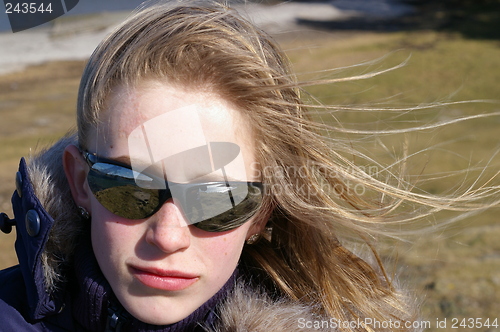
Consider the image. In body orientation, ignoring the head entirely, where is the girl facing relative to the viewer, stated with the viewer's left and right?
facing the viewer
